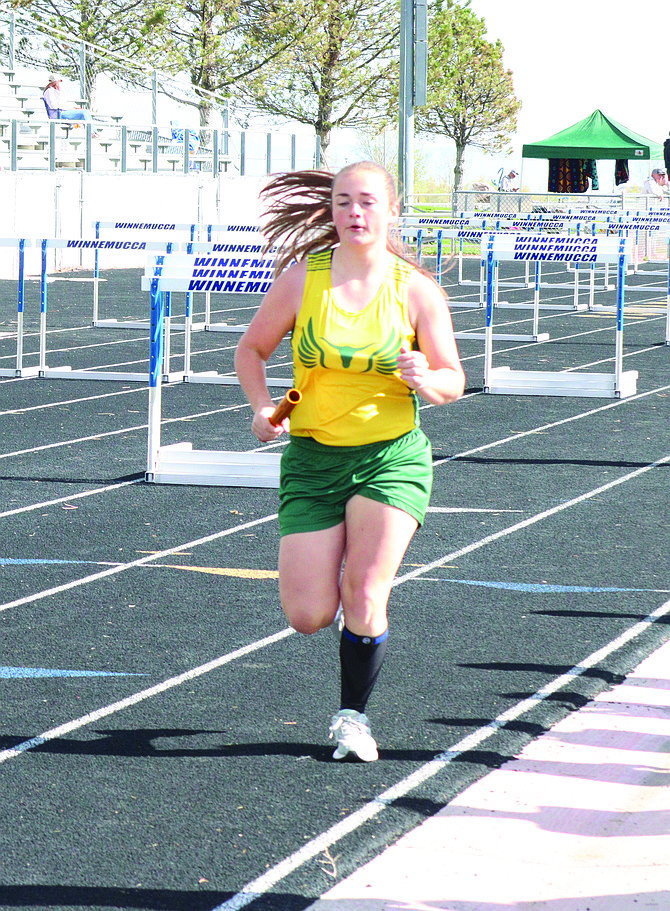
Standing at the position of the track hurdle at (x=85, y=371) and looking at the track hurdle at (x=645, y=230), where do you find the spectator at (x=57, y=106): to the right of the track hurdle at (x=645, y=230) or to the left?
left

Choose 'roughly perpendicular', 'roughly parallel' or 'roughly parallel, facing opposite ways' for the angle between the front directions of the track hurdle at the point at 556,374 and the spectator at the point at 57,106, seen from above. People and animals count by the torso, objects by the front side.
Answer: roughly perpendicular

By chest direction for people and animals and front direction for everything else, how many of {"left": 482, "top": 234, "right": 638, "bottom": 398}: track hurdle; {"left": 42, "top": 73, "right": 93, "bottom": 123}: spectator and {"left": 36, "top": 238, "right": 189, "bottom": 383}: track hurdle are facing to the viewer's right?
1

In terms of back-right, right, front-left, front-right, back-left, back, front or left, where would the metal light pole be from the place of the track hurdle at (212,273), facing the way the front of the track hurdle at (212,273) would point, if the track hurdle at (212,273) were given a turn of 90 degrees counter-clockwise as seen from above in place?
left

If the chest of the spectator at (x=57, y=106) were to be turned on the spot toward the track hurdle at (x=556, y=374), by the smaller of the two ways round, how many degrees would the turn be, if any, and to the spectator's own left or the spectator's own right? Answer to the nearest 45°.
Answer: approximately 90° to the spectator's own right

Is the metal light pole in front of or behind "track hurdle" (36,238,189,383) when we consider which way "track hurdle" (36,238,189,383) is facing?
behind

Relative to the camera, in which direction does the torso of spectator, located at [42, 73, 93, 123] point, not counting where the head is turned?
to the viewer's right

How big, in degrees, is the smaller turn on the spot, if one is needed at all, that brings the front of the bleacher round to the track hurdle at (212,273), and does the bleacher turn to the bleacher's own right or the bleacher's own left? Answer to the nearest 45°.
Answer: approximately 45° to the bleacher's own right

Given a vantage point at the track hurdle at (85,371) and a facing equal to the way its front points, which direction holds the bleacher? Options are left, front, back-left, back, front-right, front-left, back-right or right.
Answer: back

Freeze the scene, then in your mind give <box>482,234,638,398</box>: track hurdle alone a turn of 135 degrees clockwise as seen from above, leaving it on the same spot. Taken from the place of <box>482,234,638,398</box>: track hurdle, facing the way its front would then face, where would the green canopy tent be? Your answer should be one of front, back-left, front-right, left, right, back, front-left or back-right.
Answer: front-right

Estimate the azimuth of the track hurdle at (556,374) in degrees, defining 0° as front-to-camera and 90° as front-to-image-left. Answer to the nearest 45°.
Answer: approximately 0°
